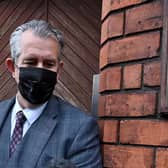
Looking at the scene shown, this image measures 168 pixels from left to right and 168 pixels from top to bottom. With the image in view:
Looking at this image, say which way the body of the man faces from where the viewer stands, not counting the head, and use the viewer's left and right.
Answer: facing the viewer and to the left of the viewer

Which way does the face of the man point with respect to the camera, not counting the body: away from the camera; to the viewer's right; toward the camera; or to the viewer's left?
toward the camera
